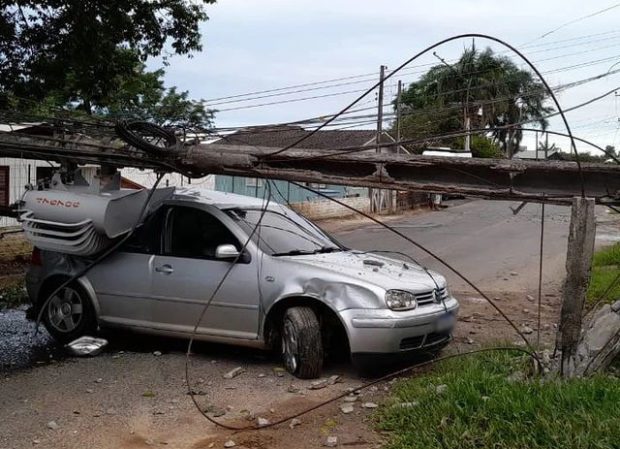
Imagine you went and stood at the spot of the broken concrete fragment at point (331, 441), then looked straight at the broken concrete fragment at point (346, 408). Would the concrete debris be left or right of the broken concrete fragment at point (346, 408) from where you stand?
right

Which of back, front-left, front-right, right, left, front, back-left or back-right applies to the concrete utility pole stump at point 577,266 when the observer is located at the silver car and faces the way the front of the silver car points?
front

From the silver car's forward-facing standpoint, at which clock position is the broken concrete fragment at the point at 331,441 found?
The broken concrete fragment is roughly at 1 o'clock from the silver car.

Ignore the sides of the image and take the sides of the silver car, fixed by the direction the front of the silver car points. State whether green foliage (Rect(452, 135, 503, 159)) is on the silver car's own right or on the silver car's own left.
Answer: on the silver car's own left

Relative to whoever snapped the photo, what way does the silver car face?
facing the viewer and to the right of the viewer

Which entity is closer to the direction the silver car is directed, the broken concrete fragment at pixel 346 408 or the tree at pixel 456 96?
the broken concrete fragment

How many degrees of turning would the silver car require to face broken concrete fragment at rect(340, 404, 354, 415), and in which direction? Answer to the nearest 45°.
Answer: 0° — it already faces it

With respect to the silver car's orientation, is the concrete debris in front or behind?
in front

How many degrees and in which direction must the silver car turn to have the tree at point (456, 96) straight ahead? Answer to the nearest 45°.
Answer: approximately 135° to its left

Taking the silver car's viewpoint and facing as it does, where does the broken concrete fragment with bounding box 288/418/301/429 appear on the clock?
The broken concrete fragment is roughly at 1 o'clock from the silver car.
